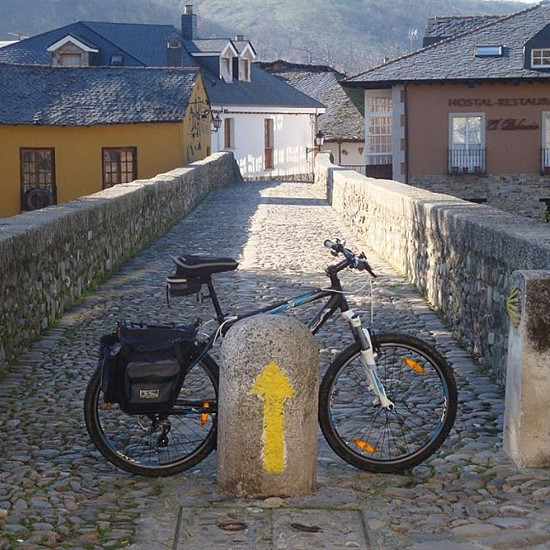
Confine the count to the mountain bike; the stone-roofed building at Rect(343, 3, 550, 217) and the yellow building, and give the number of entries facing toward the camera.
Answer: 2

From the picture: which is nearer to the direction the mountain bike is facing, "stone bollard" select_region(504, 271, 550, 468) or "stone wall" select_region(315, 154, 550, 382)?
the stone bollard

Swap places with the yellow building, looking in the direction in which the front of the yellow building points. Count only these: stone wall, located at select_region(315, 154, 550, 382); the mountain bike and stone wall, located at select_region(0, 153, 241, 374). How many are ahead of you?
3

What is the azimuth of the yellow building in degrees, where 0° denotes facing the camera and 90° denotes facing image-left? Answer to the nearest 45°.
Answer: approximately 0°

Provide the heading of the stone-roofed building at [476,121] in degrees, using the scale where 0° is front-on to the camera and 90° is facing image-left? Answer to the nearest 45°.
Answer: approximately 0°

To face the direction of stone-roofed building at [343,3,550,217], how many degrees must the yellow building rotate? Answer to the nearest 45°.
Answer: approximately 90° to its left

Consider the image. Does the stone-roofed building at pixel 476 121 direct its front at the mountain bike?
yes

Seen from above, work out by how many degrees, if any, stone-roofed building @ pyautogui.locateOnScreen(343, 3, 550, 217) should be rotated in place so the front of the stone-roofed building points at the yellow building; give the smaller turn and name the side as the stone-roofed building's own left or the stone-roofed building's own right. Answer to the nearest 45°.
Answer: approximately 45° to the stone-roofed building's own right

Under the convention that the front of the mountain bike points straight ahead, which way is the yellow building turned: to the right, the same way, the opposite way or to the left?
to the right

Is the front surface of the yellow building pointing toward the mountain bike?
yes

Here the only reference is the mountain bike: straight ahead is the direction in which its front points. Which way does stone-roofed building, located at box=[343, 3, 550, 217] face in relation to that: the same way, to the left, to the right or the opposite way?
to the right

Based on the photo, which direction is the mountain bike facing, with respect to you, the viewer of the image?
facing to the right of the viewer
